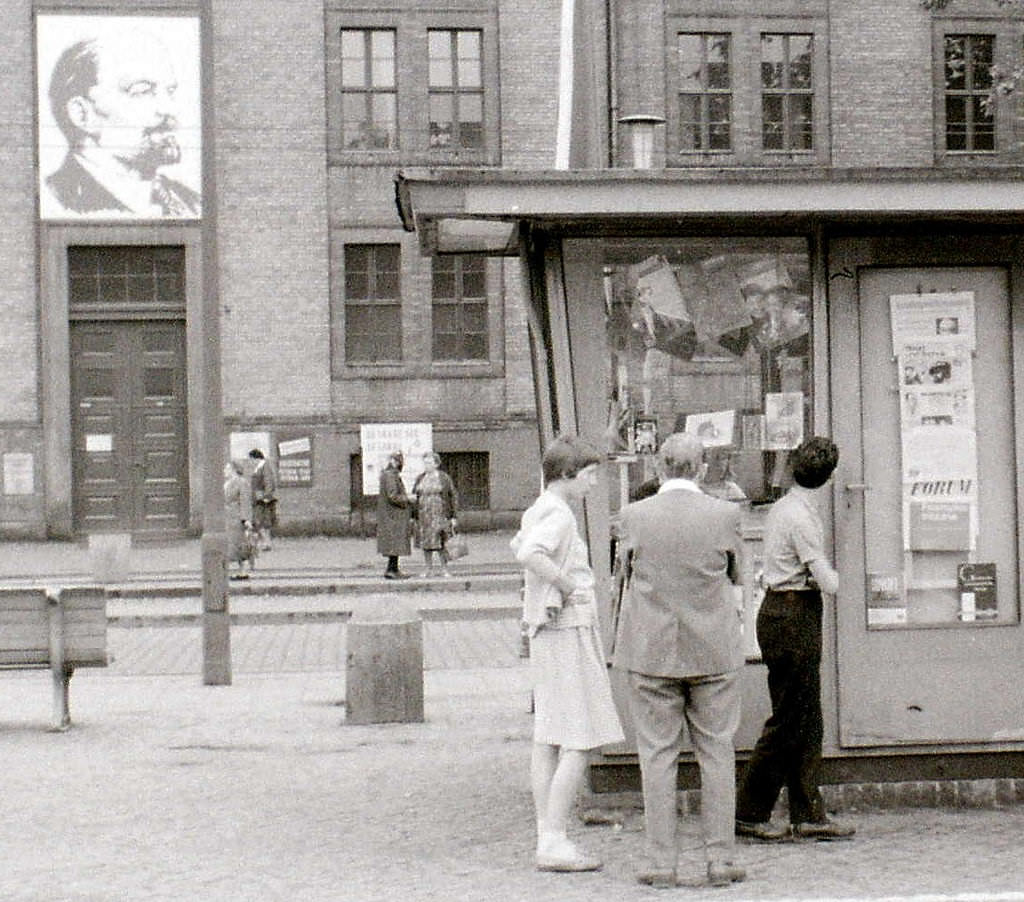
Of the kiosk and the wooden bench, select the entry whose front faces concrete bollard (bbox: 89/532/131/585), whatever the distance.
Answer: the wooden bench

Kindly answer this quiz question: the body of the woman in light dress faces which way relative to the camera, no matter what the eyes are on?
to the viewer's right

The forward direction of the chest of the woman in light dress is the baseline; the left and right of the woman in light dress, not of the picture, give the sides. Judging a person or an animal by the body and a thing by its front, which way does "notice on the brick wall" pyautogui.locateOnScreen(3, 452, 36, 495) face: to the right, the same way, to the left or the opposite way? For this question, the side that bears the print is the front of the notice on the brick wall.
to the right

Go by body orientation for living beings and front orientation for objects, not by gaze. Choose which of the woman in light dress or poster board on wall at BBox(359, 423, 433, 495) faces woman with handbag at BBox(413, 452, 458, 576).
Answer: the poster board on wall

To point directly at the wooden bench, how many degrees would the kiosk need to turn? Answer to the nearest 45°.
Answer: approximately 135° to its right

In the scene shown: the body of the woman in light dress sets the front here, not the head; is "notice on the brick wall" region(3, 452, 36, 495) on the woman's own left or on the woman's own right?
on the woman's own left

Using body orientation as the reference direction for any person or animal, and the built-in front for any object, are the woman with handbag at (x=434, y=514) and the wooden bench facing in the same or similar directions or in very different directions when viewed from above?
very different directions

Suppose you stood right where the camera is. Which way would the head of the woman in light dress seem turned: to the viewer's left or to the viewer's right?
to the viewer's right

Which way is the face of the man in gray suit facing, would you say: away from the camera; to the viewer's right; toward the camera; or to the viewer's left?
away from the camera

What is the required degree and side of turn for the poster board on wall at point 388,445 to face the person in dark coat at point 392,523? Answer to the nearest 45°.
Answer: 0° — it already faces them

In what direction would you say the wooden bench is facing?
away from the camera

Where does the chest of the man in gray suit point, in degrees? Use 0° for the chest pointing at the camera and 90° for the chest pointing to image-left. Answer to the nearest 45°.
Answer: approximately 180°

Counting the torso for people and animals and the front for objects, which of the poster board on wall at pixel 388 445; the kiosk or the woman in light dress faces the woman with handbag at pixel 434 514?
the poster board on wall
